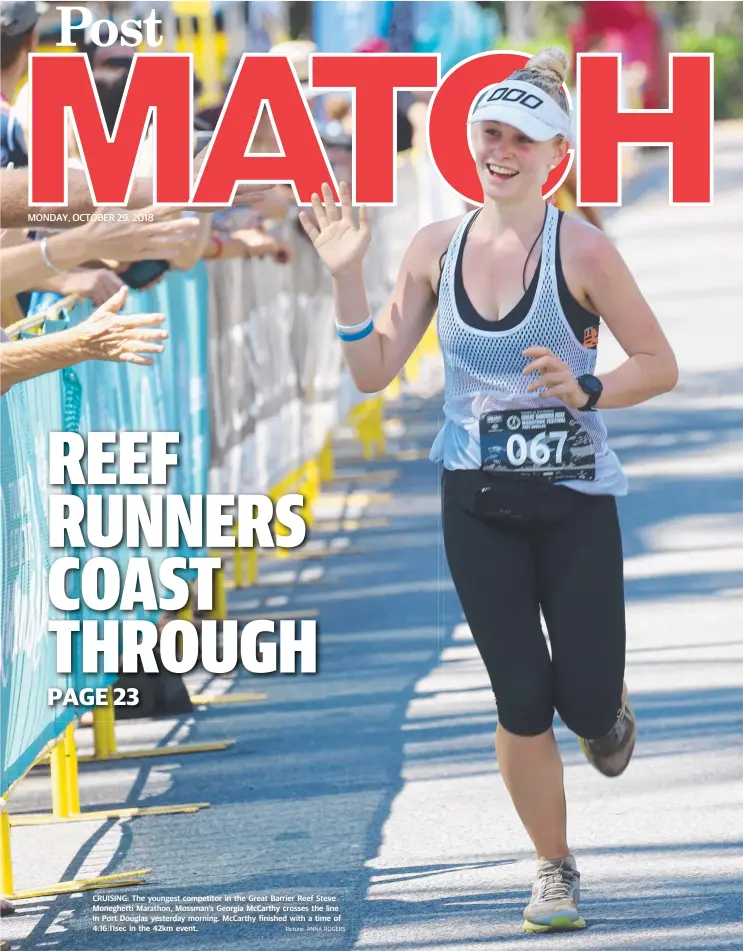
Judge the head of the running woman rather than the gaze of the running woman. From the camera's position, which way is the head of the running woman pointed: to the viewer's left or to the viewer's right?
to the viewer's left

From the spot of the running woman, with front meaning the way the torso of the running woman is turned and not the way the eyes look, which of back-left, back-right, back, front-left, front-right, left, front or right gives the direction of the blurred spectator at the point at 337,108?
back

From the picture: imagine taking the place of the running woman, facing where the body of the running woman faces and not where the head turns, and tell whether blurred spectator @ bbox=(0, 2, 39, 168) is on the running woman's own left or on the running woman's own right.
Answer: on the running woman's own right

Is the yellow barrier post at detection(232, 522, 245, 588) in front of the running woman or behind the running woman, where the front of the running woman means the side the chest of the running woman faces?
behind

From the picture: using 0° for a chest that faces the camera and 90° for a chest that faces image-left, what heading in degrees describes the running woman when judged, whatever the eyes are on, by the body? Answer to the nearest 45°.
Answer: approximately 0°

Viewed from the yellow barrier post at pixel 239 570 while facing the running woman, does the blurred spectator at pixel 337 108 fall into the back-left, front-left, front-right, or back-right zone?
back-left
